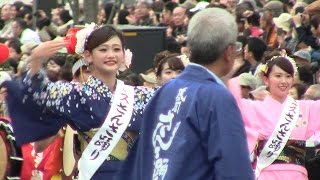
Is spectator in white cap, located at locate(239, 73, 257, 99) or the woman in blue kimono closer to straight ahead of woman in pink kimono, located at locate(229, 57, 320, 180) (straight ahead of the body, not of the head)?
the woman in blue kimono

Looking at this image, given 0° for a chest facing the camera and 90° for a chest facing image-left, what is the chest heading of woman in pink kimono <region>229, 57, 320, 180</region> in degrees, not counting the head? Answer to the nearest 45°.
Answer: approximately 0°

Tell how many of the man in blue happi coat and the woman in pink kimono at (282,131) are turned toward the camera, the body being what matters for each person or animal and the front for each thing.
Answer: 1

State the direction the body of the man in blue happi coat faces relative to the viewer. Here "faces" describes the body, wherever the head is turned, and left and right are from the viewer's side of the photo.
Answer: facing away from the viewer and to the right of the viewer

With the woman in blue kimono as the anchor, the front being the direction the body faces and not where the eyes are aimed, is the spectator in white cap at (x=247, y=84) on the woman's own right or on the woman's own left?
on the woman's own left

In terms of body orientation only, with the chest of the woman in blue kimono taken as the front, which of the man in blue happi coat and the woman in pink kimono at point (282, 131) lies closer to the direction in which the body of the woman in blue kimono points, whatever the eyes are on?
the man in blue happi coat
